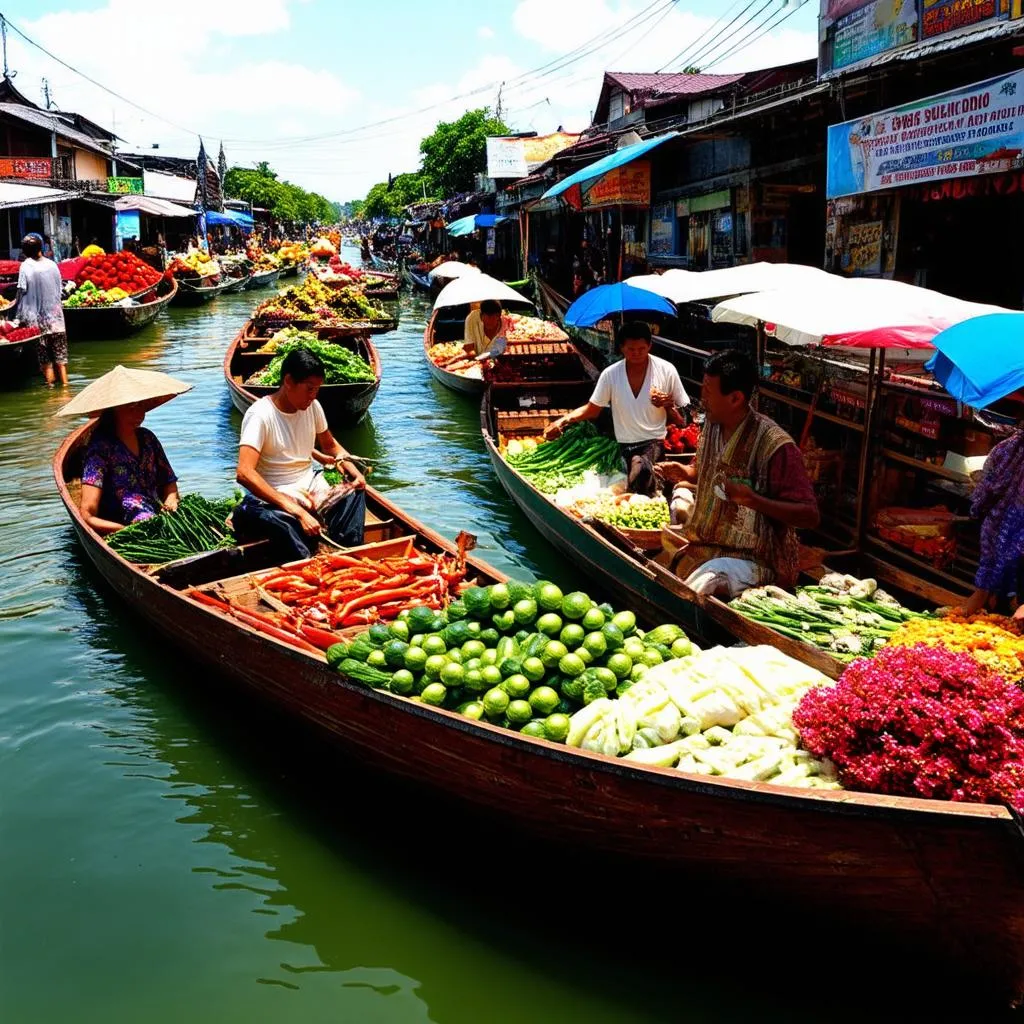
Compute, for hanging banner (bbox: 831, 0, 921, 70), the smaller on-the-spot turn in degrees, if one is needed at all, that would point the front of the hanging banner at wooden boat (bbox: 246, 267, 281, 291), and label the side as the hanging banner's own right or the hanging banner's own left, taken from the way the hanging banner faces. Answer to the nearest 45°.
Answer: approximately 90° to the hanging banner's own right

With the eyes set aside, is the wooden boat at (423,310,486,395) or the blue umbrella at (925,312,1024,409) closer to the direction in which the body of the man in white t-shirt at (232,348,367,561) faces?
the blue umbrella

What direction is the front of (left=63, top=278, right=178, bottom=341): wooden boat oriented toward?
to the viewer's right

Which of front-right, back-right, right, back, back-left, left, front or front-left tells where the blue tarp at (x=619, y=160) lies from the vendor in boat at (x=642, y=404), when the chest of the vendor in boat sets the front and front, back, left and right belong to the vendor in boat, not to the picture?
back

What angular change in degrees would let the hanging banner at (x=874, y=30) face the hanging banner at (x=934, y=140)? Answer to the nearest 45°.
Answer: approximately 45° to its left

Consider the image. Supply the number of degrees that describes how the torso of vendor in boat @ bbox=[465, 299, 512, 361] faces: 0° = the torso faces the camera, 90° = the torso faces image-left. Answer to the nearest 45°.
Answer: approximately 0°

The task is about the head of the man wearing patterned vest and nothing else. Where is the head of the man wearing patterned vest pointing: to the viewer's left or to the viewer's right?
to the viewer's left

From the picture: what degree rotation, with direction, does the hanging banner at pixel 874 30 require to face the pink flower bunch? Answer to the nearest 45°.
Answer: approximately 45° to its left

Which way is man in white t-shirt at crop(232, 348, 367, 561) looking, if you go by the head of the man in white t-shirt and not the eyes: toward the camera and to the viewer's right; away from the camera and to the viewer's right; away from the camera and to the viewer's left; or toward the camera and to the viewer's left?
toward the camera and to the viewer's right
